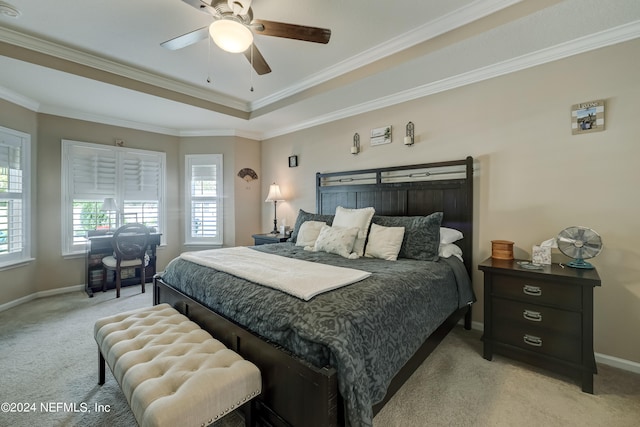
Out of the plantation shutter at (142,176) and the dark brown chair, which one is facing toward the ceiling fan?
the plantation shutter

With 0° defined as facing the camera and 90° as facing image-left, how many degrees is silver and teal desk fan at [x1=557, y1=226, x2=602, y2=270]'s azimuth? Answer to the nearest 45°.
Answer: approximately 0°

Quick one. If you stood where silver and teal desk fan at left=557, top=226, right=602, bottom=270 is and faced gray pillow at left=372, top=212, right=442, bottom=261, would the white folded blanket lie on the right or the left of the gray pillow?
left

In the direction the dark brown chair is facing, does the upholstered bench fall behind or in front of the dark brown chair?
behind

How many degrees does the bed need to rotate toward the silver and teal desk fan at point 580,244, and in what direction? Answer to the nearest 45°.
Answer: approximately 135° to its left

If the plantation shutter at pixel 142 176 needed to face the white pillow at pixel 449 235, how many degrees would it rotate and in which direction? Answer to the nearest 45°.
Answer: approximately 45° to its left

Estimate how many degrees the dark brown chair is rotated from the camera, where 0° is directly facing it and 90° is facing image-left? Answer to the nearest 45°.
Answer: approximately 135°

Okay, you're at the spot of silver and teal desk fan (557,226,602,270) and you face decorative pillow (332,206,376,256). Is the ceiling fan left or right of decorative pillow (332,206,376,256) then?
left

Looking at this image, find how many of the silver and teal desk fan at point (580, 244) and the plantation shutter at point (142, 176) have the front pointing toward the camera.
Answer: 2

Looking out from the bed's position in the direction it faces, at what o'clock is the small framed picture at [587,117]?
The small framed picture is roughly at 7 o'clock from the bed.
